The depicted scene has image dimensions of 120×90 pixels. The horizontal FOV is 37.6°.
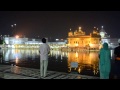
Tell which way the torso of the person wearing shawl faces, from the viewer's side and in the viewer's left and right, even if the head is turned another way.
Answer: facing away from the viewer
